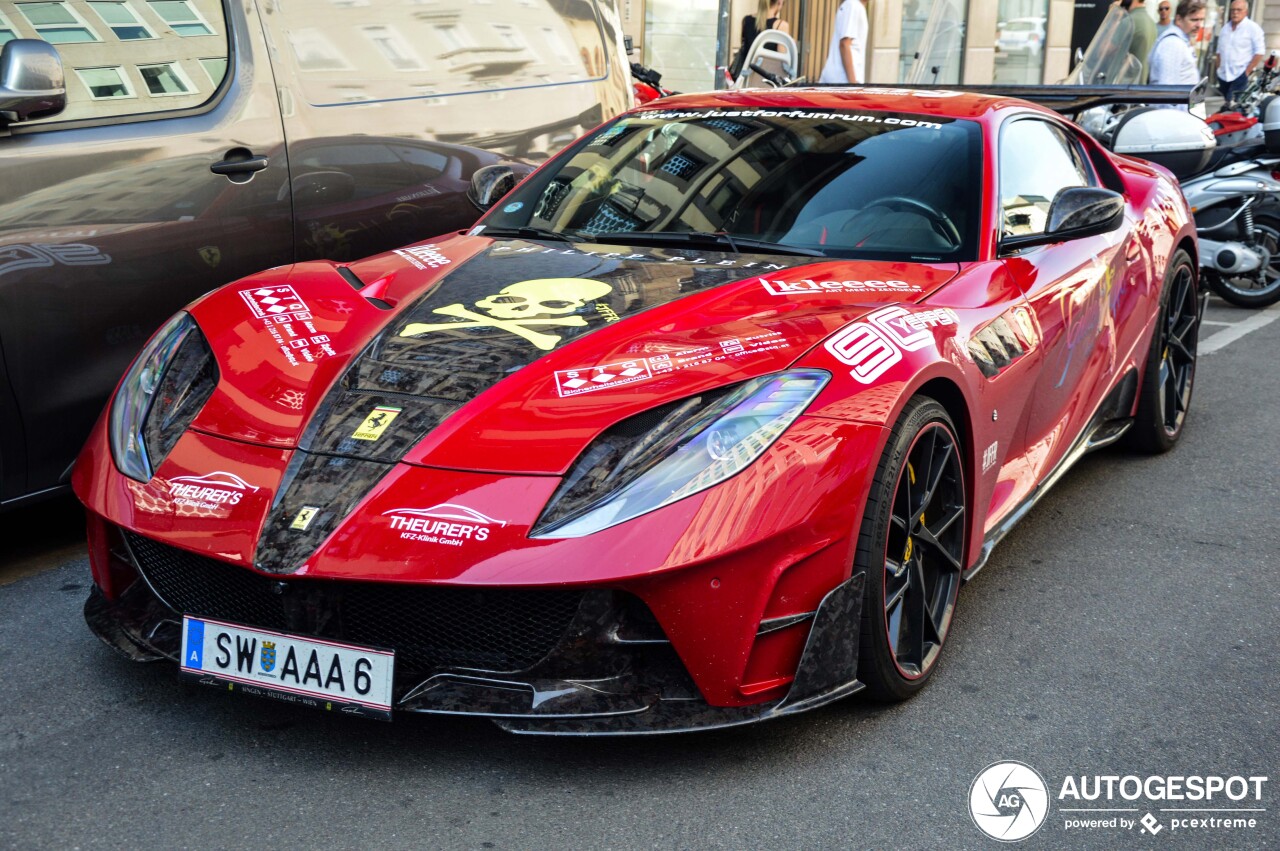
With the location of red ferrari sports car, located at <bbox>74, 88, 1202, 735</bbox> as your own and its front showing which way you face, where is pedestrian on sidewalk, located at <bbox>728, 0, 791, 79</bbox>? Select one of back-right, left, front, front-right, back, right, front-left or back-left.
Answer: back-right

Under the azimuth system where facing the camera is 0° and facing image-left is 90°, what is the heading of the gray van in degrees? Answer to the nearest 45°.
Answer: approximately 45°

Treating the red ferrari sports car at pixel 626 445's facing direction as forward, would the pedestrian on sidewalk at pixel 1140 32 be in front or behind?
behind

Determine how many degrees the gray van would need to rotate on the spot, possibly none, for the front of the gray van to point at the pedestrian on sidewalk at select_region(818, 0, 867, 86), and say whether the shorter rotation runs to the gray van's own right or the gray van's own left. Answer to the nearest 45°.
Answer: approximately 180°

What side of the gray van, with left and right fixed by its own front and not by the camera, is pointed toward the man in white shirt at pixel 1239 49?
back

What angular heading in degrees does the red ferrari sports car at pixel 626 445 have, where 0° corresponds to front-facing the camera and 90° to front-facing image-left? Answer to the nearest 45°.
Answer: approximately 45°

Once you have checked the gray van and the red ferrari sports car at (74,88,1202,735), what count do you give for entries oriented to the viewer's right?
0

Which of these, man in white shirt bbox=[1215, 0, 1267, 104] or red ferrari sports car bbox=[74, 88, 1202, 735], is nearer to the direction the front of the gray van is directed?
the red ferrari sports car
